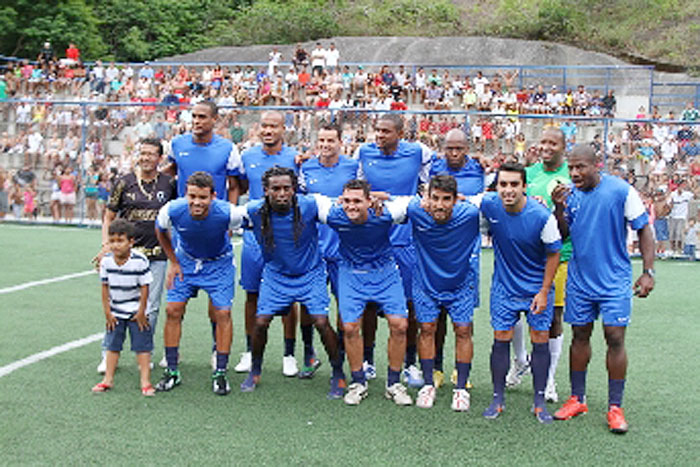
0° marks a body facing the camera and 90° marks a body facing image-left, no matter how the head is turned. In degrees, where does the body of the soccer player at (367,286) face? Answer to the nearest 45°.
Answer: approximately 0°

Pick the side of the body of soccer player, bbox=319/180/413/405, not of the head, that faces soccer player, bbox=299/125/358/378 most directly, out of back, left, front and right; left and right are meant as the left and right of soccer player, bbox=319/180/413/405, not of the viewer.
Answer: back

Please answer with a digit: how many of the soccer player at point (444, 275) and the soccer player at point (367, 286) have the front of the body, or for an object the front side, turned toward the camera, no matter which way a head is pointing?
2

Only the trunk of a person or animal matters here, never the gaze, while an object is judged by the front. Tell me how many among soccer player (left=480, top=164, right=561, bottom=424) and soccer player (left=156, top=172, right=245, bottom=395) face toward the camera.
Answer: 2
